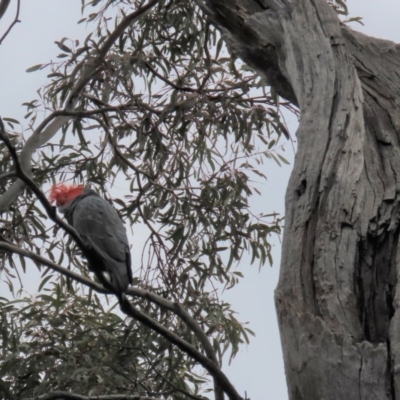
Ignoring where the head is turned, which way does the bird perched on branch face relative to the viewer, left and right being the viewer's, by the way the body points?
facing to the left of the viewer
